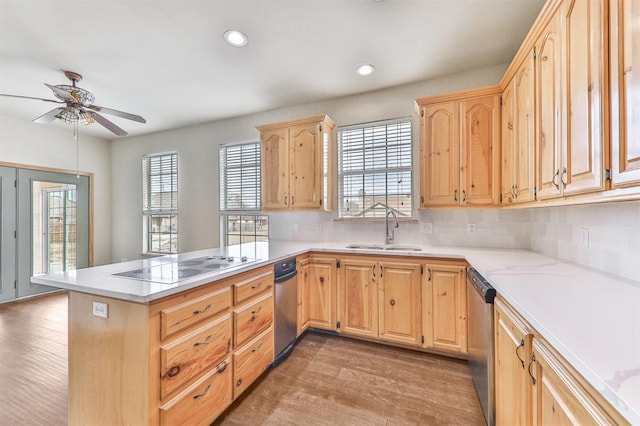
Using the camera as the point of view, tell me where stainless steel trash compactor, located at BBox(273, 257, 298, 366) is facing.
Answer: facing to the right of the viewer

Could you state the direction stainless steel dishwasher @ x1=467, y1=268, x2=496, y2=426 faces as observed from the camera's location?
facing to the left of the viewer

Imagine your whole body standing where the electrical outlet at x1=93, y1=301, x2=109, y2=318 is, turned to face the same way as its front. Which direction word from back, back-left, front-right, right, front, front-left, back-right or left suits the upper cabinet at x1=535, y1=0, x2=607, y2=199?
left

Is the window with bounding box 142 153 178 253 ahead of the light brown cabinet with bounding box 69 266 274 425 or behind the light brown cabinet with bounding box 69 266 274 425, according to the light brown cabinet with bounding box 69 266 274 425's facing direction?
behind

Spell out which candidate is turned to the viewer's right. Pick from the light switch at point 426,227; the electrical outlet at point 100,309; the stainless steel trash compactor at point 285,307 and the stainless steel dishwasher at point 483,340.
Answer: the stainless steel trash compactor at point 285,307

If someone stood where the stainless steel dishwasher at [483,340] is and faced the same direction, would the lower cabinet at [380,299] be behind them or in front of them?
in front

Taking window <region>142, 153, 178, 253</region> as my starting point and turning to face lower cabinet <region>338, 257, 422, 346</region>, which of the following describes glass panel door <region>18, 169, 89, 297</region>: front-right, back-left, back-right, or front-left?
back-right

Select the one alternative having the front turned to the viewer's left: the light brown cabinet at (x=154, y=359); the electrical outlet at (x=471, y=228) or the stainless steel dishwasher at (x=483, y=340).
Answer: the stainless steel dishwasher

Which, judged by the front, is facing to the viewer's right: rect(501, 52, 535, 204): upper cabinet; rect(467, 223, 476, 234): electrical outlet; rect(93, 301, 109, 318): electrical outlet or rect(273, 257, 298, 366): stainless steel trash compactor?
the stainless steel trash compactor

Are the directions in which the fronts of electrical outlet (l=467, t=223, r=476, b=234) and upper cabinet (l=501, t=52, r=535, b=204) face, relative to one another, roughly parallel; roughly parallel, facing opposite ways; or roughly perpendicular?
roughly perpendicular

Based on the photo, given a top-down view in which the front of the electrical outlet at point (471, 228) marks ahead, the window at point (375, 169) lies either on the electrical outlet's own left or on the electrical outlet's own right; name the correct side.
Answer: on the electrical outlet's own right
